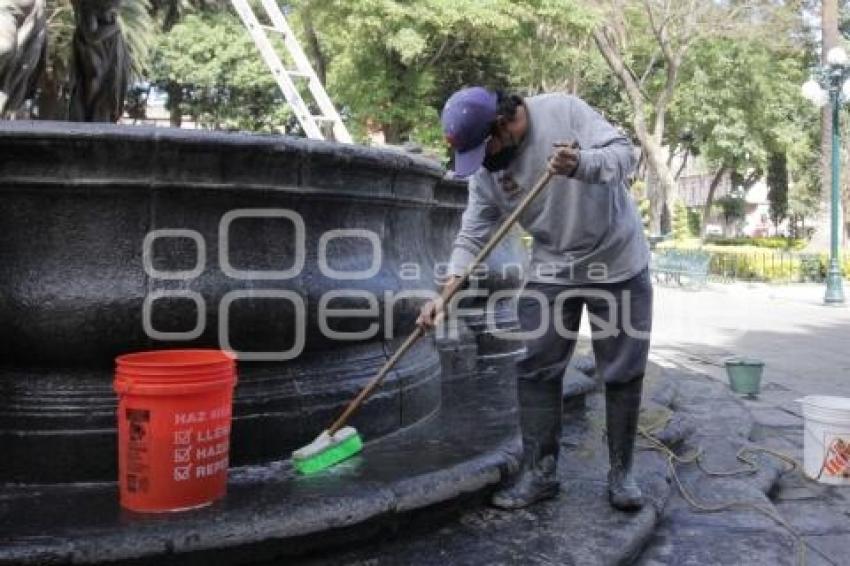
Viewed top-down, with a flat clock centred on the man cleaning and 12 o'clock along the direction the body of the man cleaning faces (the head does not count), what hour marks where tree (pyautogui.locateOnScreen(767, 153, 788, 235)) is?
The tree is roughly at 5 o'clock from the man cleaning.

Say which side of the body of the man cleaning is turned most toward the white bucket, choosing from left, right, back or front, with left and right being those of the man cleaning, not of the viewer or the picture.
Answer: back

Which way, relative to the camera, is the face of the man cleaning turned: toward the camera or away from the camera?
toward the camera

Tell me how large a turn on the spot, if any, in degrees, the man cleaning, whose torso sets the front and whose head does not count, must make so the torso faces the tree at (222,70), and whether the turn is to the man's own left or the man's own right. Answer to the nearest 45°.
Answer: approximately 90° to the man's own right

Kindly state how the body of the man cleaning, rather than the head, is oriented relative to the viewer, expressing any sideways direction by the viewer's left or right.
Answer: facing the viewer and to the left of the viewer

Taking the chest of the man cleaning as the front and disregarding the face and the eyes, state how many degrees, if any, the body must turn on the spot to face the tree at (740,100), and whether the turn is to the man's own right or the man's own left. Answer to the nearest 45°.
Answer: approximately 135° to the man's own right

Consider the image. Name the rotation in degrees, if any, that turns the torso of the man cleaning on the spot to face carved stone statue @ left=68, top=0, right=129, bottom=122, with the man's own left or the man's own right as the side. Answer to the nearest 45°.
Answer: approximately 90° to the man's own right

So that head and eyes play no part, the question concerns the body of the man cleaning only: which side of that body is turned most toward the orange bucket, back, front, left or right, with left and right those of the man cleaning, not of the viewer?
front

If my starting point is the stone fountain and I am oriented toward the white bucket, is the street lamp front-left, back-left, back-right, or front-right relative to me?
front-left

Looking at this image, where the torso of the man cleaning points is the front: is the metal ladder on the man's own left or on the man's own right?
on the man's own right

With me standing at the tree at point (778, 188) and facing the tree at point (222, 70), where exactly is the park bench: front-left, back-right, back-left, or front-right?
front-left
